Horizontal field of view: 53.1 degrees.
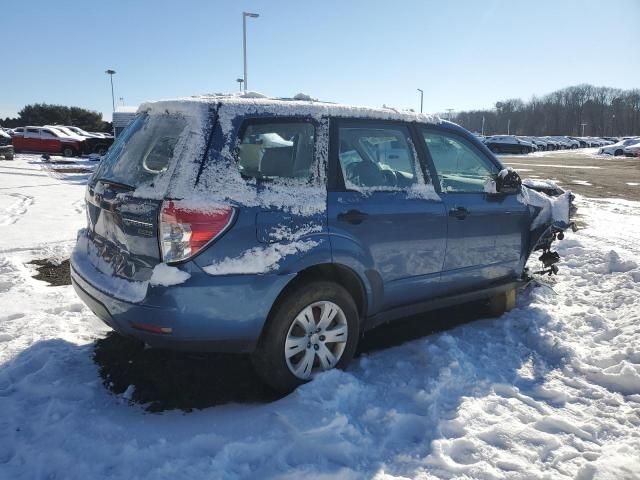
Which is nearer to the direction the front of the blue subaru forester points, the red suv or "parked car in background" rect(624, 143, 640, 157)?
the parked car in background

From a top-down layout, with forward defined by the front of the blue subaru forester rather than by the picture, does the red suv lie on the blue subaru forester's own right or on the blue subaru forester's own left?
on the blue subaru forester's own left

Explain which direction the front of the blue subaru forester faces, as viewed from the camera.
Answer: facing away from the viewer and to the right of the viewer

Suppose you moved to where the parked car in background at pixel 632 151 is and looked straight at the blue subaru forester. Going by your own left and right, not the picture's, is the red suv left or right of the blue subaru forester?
right

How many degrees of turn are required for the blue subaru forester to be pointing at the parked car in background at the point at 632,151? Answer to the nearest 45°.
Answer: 0° — it already faces it
